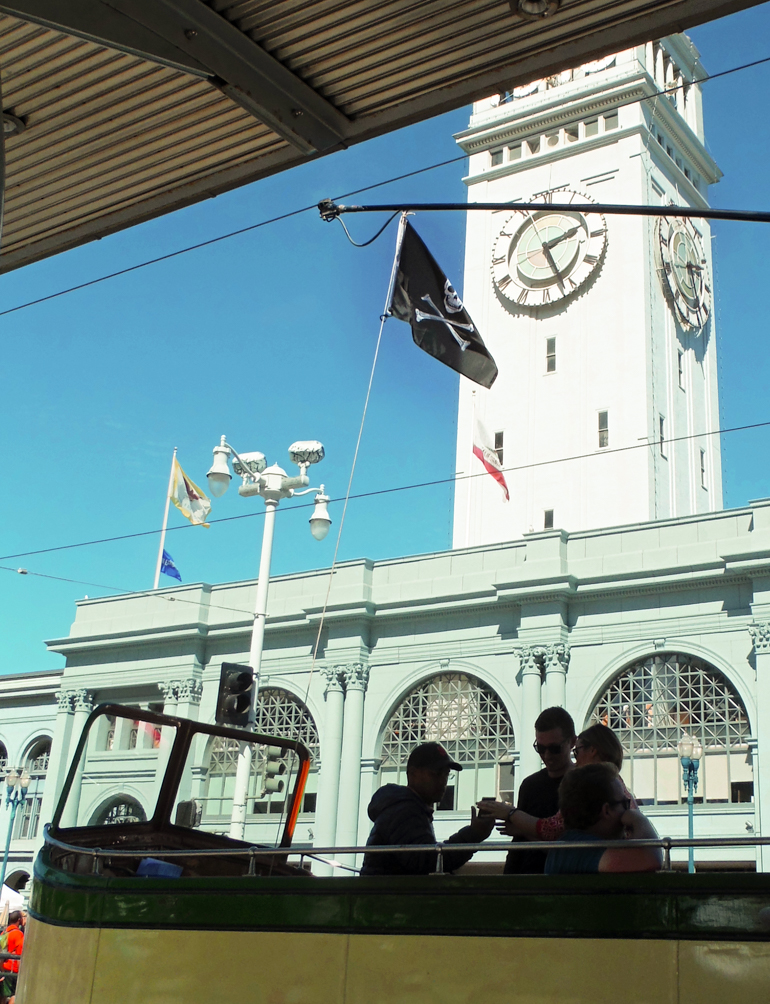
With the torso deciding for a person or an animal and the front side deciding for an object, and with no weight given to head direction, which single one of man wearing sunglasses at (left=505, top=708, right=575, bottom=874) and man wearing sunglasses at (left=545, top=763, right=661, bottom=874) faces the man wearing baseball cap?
man wearing sunglasses at (left=505, top=708, right=575, bottom=874)

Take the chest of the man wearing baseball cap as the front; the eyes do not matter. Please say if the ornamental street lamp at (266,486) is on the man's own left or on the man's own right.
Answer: on the man's own left

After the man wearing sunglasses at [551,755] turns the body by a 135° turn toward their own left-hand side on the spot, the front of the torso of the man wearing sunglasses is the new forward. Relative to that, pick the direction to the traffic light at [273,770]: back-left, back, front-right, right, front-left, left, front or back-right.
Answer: back-left

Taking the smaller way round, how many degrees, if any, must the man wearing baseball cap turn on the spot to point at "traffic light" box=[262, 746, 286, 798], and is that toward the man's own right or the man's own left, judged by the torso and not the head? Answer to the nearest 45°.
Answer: approximately 135° to the man's own left

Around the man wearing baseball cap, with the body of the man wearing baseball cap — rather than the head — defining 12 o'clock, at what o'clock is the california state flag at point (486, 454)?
The california state flag is roughly at 9 o'clock from the man wearing baseball cap.

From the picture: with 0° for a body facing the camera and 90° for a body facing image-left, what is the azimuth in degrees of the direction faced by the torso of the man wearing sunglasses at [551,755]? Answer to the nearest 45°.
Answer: approximately 45°

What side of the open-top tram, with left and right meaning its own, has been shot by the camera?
left

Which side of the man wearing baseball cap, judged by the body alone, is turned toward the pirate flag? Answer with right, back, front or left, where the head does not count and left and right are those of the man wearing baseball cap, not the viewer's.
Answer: left

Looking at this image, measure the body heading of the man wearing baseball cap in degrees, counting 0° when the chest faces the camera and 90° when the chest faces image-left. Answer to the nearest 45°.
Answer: approximately 270°

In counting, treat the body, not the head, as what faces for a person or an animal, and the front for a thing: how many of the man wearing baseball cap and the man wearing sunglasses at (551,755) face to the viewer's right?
1

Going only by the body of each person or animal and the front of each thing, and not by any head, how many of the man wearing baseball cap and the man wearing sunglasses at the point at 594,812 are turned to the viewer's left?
0

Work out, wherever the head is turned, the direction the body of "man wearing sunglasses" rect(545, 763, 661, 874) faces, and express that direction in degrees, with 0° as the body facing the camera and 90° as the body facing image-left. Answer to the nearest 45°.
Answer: approximately 225°

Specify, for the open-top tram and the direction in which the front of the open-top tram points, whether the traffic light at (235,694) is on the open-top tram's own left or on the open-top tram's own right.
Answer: on the open-top tram's own right

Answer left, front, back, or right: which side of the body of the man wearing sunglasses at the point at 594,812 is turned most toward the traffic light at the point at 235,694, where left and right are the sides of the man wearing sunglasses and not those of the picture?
left

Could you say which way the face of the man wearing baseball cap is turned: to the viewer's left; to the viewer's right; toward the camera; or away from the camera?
to the viewer's right
